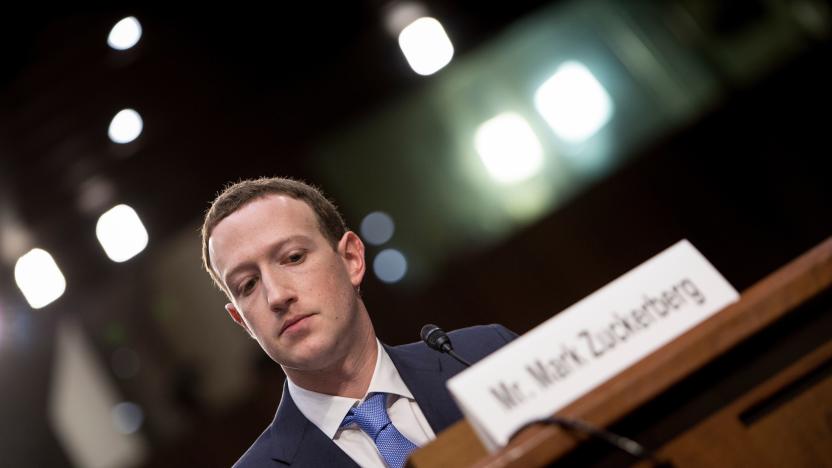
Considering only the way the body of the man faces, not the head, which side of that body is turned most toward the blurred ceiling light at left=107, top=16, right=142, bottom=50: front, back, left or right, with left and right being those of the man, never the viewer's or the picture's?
back

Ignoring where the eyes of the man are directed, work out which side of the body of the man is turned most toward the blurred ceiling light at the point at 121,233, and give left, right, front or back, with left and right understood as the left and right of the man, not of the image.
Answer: back

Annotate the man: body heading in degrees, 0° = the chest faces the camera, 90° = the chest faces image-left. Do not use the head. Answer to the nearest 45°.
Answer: approximately 0°

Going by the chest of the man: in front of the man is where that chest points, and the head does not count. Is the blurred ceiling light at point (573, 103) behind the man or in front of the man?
behind

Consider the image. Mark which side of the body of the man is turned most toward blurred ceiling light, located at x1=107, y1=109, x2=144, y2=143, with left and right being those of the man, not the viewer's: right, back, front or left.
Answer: back

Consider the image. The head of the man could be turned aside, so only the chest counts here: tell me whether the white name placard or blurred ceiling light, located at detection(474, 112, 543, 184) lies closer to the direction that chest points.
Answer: the white name placard
